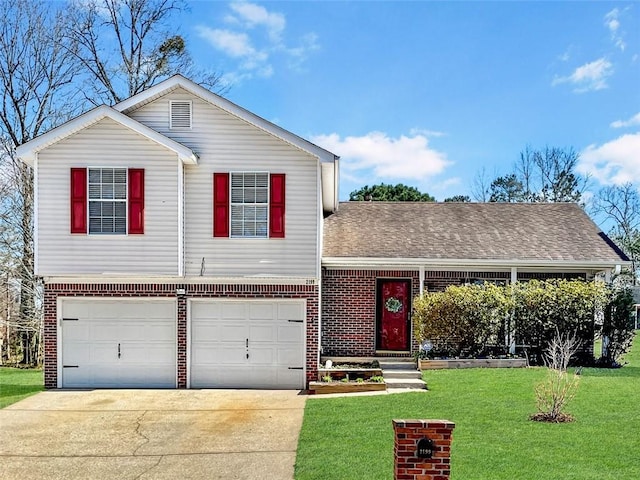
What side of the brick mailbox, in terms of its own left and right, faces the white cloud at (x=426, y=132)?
back

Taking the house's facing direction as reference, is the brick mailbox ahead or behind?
ahead

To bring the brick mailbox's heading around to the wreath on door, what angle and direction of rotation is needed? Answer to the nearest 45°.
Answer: approximately 180°

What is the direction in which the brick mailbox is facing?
toward the camera

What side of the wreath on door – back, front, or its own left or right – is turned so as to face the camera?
front

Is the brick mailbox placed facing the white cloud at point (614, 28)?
no

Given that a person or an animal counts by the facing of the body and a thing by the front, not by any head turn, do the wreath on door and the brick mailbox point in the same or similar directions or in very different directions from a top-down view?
same or similar directions

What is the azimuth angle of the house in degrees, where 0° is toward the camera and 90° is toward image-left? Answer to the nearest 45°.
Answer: approximately 0°

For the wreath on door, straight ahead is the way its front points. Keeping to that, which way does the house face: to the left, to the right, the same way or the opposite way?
the same way
